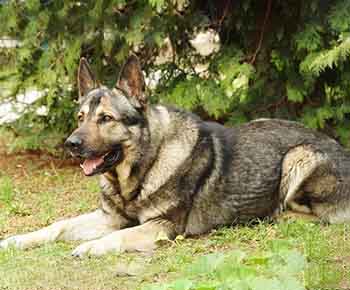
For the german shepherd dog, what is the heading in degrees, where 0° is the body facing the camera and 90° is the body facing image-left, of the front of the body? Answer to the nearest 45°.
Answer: approximately 45°

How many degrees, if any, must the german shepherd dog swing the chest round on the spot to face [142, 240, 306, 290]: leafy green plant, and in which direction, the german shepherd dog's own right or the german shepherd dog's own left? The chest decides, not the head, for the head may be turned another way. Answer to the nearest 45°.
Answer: approximately 45° to the german shepherd dog's own left
